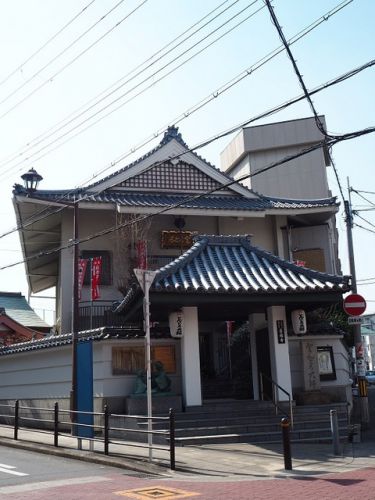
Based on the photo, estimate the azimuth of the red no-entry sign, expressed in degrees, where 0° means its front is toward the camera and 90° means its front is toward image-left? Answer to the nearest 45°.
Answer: approximately 0°

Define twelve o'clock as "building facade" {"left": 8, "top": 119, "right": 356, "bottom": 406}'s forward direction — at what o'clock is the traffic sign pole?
The traffic sign pole is roughly at 10 o'clock from the building facade.

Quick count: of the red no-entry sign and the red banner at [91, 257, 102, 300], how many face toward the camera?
2

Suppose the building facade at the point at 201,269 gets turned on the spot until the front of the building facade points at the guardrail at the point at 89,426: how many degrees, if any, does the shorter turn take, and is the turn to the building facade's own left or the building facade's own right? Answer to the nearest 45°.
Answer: approximately 45° to the building facade's own right

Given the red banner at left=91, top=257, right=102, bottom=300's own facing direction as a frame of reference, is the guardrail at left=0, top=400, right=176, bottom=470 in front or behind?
in front

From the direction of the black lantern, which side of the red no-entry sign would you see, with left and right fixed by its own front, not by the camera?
right

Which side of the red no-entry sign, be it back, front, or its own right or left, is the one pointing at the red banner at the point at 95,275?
right

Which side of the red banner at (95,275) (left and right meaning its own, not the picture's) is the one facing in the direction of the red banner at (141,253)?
left

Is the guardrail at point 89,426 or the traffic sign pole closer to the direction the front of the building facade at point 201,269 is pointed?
the guardrail

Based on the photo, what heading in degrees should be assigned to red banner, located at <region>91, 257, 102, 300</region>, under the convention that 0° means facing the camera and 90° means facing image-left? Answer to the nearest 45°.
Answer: approximately 0°

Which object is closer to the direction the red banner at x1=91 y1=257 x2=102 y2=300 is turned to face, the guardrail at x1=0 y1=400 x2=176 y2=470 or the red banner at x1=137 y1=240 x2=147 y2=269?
the guardrail
